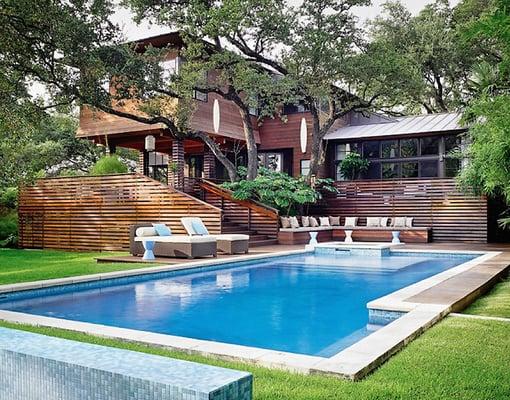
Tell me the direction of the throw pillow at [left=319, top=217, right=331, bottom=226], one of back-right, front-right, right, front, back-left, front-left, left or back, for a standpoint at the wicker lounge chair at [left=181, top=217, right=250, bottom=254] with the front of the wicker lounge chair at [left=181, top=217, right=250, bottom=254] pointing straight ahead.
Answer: left

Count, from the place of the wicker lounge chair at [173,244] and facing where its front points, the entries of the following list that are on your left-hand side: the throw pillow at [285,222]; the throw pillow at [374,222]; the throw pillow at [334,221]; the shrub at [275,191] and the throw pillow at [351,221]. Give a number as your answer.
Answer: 5

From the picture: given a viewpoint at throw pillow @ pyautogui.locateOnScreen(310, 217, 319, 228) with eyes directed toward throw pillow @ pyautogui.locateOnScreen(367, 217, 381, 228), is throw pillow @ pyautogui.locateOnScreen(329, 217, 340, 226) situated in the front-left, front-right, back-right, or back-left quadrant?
front-left

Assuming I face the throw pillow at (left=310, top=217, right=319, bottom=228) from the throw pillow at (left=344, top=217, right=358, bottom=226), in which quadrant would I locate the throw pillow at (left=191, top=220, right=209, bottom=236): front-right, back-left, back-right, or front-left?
front-left

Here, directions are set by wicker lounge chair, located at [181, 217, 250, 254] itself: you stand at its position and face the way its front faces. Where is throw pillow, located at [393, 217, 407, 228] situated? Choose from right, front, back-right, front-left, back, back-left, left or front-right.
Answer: left

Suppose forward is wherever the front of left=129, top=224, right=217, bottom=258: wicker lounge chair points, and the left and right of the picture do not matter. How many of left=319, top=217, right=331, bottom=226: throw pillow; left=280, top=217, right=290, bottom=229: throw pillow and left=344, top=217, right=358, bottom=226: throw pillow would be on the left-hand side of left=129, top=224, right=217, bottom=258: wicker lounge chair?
3

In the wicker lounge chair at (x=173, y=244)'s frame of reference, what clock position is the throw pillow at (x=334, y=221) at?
The throw pillow is roughly at 9 o'clock from the wicker lounge chair.

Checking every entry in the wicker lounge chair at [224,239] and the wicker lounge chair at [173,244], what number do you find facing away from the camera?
0

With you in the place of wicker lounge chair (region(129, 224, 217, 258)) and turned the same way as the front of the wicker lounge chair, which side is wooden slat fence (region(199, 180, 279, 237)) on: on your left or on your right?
on your left

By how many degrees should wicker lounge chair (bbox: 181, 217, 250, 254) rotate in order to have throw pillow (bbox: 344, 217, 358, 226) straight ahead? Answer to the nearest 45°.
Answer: approximately 90° to its left

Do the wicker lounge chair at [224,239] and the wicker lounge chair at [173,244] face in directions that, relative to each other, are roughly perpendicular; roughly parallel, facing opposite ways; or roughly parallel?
roughly parallel

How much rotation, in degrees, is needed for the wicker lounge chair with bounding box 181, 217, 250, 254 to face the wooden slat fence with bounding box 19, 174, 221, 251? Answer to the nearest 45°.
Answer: approximately 180°

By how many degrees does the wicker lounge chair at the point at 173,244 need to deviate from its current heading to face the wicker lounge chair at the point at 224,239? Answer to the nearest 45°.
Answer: approximately 90° to its left
